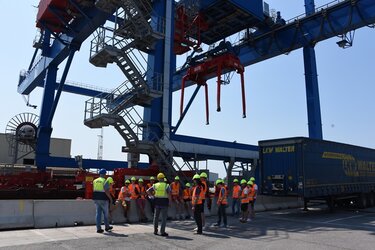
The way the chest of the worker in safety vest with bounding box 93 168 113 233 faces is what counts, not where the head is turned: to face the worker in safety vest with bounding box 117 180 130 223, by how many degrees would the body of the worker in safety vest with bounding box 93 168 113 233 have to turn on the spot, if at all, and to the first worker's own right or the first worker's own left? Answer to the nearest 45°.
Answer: approximately 45° to the first worker's own left

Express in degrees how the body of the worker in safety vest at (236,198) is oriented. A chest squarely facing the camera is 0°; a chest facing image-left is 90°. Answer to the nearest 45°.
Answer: approximately 45°

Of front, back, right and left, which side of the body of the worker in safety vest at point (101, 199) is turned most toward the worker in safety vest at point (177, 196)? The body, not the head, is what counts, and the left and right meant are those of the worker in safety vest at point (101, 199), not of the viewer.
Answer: front

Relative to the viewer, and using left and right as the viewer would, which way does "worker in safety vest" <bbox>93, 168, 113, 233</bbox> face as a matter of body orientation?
facing away from the viewer and to the right of the viewer

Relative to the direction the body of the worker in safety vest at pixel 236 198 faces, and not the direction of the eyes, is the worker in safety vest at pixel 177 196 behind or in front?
in front

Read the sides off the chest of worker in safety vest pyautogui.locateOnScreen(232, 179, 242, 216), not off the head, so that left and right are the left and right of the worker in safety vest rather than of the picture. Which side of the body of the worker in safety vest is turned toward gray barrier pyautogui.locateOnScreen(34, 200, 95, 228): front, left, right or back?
front

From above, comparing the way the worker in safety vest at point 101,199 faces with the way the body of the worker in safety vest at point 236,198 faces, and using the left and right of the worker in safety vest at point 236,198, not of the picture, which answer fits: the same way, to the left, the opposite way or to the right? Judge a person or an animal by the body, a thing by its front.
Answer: the opposite way

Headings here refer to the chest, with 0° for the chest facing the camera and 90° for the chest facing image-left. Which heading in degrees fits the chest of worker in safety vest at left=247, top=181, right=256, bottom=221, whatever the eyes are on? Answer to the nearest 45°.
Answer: approximately 90°

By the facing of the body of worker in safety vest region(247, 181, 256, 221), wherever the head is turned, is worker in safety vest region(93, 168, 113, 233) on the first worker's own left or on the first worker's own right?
on the first worker's own left

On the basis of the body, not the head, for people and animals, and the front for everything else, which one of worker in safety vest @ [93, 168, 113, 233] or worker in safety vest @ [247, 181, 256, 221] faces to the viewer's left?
worker in safety vest @ [247, 181, 256, 221]

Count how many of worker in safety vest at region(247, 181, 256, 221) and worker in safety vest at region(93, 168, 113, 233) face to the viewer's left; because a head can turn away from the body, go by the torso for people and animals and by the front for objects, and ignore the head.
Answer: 1
